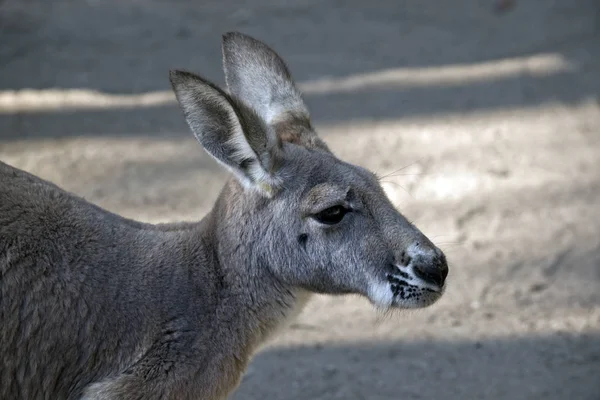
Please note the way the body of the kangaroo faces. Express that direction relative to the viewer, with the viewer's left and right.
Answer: facing to the right of the viewer
